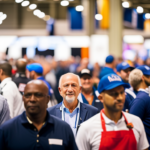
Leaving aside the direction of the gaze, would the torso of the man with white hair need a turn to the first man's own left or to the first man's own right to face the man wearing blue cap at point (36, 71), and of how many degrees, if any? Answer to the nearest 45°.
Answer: approximately 180°

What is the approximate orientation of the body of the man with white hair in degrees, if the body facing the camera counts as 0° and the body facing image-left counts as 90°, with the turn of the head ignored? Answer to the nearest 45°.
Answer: approximately 0°

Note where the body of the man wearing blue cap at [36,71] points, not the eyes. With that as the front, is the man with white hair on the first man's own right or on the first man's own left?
on the first man's own left

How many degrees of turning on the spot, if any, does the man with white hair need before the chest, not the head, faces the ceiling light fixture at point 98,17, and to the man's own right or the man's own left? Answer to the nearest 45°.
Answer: approximately 180°
